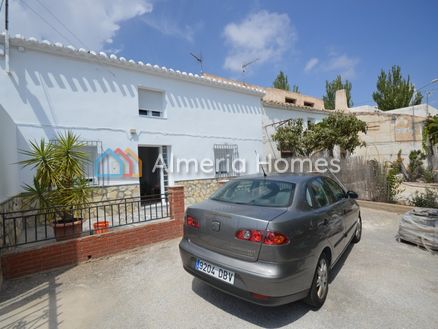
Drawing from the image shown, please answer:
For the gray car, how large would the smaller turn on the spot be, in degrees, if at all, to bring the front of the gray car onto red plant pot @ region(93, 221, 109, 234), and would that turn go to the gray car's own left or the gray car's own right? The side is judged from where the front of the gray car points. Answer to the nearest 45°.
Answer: approximately 90° to the gray car's own left

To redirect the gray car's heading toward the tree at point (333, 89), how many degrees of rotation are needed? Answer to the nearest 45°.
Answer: approximately 45° to its left

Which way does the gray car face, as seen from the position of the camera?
facing away from the viewer and to the right of the viewer

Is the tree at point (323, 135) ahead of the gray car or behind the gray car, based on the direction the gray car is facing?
ahead

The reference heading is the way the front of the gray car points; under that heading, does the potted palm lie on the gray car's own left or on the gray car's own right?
on the gray car's own left

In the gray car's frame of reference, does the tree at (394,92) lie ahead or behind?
ahead

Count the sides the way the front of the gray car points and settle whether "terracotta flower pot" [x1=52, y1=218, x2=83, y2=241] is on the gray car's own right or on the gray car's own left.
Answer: on the gray car's own left

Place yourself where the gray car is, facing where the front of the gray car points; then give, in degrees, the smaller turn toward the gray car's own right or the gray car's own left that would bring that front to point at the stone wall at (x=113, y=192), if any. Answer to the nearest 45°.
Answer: approximately 90° to the gray car's own left

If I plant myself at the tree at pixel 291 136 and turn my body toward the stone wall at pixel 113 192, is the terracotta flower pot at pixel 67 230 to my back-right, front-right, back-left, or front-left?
front-left

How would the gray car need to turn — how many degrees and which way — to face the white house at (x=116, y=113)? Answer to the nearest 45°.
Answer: approximately 90° to its left

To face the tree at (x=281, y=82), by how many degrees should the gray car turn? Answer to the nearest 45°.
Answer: approximately 45° to its left

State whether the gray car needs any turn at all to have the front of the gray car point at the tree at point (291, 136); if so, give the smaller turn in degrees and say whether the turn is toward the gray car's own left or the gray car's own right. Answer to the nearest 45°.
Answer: approximately 45° to the gray car's own left

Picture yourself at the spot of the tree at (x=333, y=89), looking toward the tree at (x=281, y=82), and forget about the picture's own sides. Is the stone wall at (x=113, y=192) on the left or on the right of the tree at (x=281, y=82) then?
left
